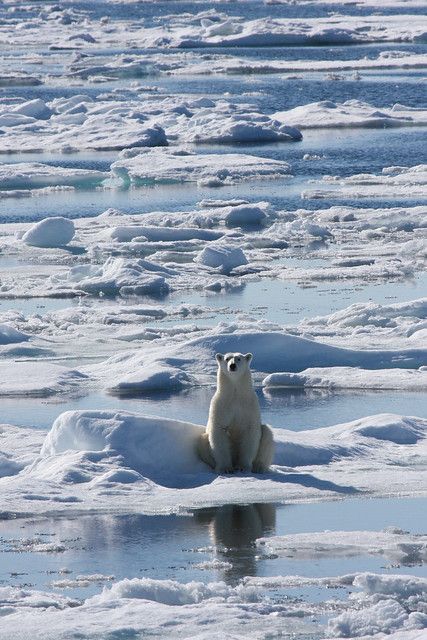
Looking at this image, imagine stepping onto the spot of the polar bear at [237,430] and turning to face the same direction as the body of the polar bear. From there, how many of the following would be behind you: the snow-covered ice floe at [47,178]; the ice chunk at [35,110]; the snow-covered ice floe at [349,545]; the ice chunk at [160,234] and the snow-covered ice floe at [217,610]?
3

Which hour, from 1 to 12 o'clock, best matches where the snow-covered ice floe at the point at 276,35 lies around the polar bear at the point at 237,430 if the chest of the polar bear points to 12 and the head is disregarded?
The snow-covered ice floe is roughly at 6 o'clock from the polar bear.

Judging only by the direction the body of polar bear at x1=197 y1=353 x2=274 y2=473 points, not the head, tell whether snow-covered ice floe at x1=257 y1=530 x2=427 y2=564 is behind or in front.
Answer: in front

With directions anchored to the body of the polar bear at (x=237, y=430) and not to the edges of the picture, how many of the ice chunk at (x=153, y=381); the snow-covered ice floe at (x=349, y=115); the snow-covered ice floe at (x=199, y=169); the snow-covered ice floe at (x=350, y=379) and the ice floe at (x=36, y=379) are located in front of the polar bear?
0

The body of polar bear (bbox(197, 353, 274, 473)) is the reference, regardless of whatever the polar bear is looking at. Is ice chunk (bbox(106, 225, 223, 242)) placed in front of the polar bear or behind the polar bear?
behind

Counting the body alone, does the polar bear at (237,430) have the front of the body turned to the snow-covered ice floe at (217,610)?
yes

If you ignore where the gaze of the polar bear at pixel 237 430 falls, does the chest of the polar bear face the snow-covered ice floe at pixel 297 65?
no

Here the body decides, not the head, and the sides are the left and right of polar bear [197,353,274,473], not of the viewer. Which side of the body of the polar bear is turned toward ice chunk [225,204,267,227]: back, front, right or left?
back

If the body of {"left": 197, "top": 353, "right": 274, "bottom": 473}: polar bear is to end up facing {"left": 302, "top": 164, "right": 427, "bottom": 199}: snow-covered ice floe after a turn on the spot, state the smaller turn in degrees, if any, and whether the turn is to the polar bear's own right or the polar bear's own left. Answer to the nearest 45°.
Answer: approximately 180°

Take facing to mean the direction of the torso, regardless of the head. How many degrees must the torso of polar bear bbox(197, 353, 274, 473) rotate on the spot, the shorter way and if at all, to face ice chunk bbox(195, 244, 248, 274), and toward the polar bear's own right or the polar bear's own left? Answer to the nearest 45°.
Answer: approximately 180°

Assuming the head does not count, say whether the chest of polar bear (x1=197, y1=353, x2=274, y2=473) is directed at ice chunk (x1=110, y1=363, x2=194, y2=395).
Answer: no

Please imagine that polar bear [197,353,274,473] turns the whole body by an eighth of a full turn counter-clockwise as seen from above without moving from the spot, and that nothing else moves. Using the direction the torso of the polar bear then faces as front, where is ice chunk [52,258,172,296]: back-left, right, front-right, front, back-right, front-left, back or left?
back-left

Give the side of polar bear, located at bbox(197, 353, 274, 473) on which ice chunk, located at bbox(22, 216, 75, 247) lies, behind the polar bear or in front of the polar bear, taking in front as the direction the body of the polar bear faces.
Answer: behind

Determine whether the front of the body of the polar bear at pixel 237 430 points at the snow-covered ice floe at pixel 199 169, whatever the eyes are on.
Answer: no

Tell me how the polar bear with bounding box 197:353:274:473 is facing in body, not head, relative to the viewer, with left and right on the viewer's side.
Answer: facing the viewer

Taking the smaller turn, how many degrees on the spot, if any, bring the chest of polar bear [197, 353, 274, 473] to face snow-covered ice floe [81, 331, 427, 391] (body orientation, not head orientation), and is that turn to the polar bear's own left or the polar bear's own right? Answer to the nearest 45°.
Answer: approximately 180°
